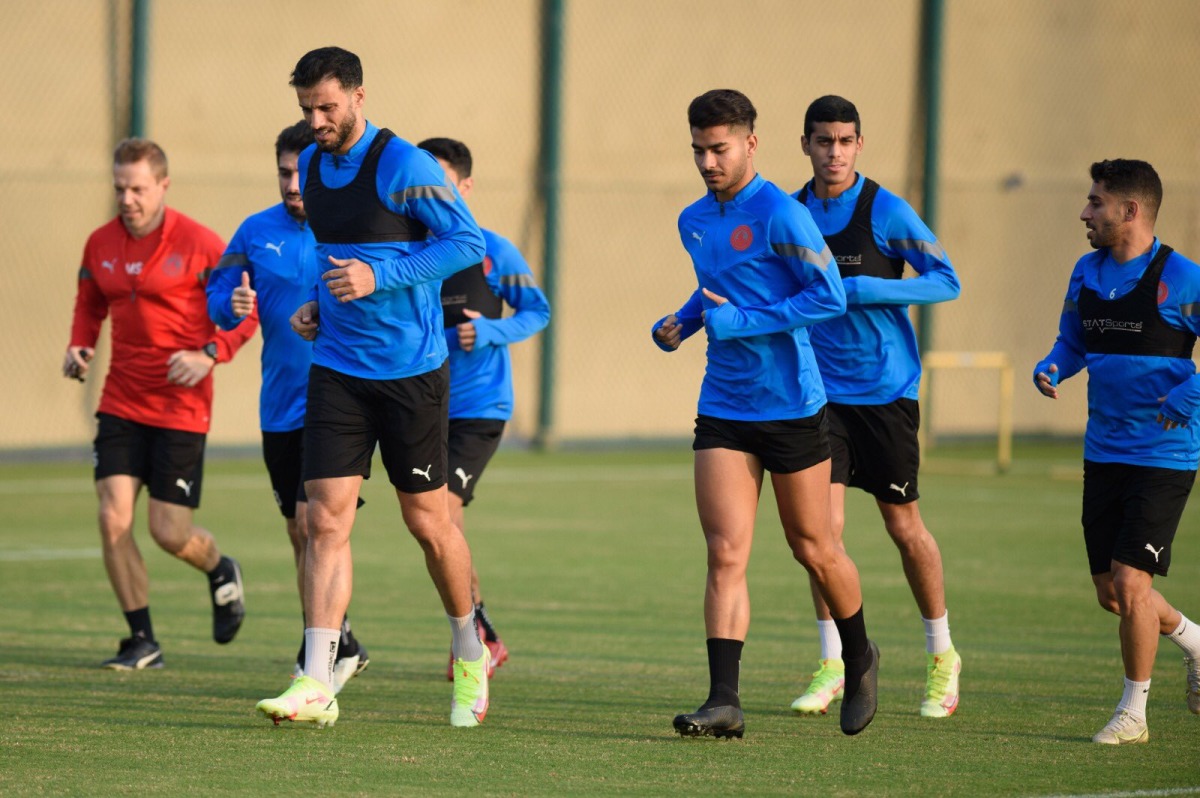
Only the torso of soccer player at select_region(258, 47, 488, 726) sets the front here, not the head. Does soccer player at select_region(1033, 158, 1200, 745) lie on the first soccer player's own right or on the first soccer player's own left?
on the first soccer player's own left

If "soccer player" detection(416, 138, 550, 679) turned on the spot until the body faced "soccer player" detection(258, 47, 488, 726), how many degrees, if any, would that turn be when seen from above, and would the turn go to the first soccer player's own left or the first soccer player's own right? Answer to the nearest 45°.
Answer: approximately 45° to the first soccer player's own left

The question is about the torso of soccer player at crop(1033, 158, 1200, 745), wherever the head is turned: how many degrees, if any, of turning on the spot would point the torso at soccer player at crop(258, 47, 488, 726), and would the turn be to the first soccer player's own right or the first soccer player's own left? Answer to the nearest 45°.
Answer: approximately 45° to the first soccer player's own right

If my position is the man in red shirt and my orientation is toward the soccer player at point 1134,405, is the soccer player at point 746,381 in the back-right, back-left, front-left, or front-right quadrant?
front-right

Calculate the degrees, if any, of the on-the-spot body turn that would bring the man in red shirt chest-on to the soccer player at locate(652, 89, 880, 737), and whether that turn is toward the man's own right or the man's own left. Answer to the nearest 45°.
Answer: approximately 90° to the man's own left

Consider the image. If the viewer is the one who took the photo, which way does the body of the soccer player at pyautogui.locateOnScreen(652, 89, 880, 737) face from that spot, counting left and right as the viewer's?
facing the viewer and to the left of the viewer

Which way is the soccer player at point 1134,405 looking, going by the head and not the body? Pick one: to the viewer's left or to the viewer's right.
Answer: to the viewer's left

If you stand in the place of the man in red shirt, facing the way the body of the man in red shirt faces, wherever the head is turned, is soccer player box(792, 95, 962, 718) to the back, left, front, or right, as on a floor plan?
left

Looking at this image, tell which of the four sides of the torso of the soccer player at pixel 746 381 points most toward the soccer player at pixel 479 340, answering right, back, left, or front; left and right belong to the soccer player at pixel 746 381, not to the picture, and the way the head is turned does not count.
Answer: right

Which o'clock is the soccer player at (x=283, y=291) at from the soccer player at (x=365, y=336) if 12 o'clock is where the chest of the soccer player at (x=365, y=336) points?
the soccer player at (x=283, y=291) is roughly at 4 o'clock from the soccer player at (x=365, y=336).

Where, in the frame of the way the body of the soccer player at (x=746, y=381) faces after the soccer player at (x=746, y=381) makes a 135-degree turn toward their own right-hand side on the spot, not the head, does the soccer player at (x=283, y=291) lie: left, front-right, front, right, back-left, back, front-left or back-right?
front-left
